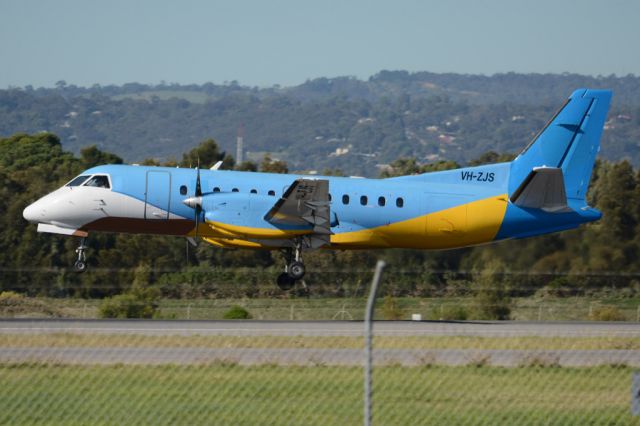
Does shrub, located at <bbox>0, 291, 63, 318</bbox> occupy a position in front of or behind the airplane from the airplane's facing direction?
in front

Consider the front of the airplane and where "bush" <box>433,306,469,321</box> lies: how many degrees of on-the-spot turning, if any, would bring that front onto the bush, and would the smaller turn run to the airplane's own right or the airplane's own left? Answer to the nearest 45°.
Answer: approximately 180°

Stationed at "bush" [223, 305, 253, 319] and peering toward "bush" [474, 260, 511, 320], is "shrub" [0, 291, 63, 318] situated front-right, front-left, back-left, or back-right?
back-left

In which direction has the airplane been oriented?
to the viewer's left

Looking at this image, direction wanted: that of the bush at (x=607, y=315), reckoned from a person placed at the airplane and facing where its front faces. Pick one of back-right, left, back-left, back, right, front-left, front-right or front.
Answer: back
